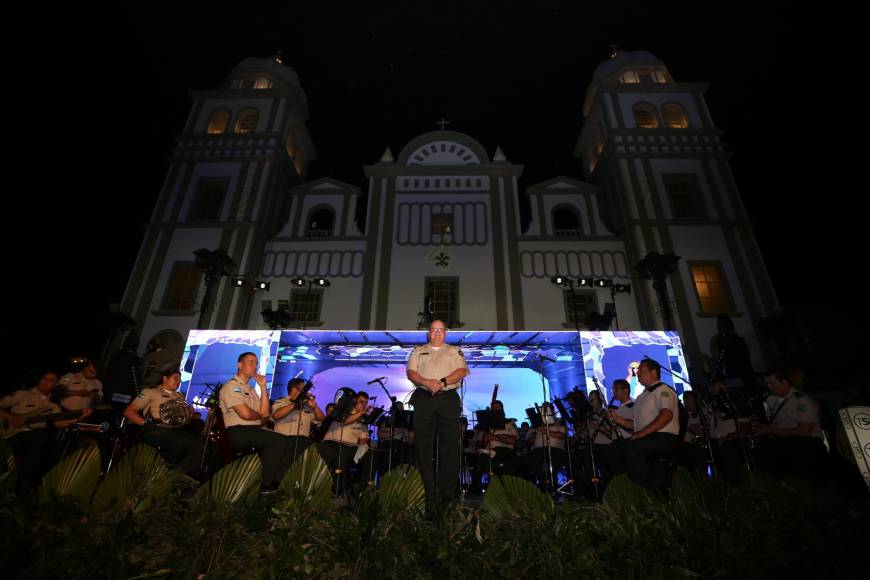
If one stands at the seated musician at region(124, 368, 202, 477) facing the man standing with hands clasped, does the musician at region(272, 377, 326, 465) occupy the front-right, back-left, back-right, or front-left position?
front-left

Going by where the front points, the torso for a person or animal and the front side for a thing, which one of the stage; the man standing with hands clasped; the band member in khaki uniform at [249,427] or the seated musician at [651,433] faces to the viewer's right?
the band member in khaki uniform

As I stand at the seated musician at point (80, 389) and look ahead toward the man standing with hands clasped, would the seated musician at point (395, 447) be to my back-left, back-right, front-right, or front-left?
front-left

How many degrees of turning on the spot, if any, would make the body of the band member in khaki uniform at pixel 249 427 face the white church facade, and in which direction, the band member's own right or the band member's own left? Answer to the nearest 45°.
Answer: approximately 45° to the band member's own left

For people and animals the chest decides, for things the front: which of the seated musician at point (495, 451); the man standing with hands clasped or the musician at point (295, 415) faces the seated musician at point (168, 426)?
the seated musician at point (495, 451)

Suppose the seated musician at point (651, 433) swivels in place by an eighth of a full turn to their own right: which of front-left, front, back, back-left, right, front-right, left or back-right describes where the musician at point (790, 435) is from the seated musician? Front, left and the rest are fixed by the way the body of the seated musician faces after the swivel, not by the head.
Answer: right

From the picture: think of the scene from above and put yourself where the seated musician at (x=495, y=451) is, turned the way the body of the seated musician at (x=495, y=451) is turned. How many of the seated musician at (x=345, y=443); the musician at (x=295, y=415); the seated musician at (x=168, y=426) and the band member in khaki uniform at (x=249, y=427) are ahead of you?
4

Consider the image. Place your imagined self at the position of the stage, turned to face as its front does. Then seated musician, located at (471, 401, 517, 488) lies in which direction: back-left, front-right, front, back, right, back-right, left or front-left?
front

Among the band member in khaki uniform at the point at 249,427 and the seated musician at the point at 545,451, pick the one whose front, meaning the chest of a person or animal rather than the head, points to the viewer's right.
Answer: the band member in khaki uniform

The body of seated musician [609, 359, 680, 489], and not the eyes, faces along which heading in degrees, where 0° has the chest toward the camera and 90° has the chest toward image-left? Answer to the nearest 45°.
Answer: approximately 90°

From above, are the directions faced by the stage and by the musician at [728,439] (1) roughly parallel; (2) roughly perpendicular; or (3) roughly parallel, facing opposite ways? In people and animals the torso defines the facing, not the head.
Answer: roughly perpendicular

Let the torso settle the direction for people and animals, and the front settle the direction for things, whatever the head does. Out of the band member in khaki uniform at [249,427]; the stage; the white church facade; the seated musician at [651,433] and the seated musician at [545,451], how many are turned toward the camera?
3

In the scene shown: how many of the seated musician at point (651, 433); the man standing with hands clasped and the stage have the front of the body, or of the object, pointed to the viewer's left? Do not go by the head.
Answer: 1

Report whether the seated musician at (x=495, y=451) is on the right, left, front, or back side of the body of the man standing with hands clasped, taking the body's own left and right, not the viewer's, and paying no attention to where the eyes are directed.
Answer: back

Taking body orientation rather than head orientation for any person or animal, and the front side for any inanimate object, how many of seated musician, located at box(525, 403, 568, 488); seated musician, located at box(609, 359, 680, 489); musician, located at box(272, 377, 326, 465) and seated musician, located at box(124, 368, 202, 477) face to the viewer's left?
1

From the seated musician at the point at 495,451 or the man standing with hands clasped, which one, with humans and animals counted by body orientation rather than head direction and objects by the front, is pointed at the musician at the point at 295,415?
the seated musician
